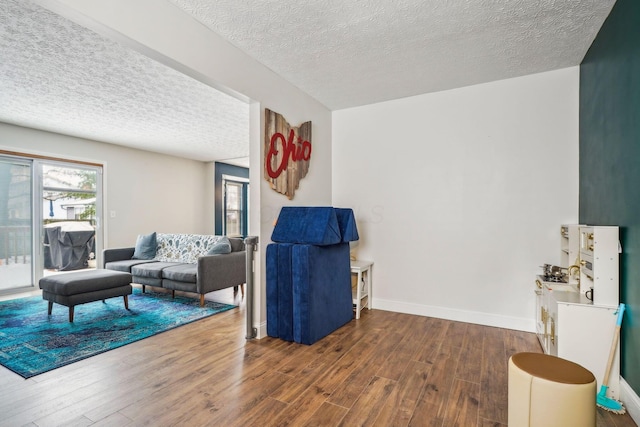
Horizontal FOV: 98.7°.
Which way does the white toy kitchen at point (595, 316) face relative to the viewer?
to the viewer's left

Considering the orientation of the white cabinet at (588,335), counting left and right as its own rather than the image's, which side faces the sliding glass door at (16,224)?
front

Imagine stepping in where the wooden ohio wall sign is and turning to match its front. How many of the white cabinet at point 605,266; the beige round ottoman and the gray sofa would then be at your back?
1

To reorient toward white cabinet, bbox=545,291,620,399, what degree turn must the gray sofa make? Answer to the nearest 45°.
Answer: approximately 90° to its left

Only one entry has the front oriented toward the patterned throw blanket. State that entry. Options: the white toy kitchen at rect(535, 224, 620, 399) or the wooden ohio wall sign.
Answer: the white toy kitchen

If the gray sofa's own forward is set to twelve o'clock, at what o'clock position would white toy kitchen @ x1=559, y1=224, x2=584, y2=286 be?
The white toy kitchen is roughly at 9 o'clock from the gray sofa.

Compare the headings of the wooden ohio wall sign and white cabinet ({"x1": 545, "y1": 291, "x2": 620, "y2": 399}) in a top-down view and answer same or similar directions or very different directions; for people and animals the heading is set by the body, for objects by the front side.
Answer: very different directions

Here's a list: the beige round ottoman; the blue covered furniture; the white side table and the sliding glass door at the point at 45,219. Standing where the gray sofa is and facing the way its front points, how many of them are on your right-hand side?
1

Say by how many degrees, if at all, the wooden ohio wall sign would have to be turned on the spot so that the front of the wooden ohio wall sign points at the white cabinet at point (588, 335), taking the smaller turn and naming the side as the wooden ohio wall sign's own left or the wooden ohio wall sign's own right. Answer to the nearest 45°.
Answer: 0° — it already faces it

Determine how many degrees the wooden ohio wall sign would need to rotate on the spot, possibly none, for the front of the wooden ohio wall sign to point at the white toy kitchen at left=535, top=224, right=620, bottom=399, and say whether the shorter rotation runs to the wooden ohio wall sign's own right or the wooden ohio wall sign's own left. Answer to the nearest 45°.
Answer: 0° — it already faces it

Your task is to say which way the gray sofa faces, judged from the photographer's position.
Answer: facing the viewer and to the left of the viewer

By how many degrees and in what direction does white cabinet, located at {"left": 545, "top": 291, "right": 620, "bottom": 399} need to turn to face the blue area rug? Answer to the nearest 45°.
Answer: approximately 45° to its left

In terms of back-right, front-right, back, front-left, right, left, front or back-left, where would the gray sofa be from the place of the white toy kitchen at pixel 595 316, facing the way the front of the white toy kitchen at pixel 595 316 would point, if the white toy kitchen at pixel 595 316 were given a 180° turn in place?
back

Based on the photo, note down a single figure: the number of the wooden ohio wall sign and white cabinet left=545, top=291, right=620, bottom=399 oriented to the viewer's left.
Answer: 1

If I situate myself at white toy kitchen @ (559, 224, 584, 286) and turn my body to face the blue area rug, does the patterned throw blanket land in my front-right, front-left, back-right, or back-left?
front-right

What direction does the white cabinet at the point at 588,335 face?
to the viewer's left
